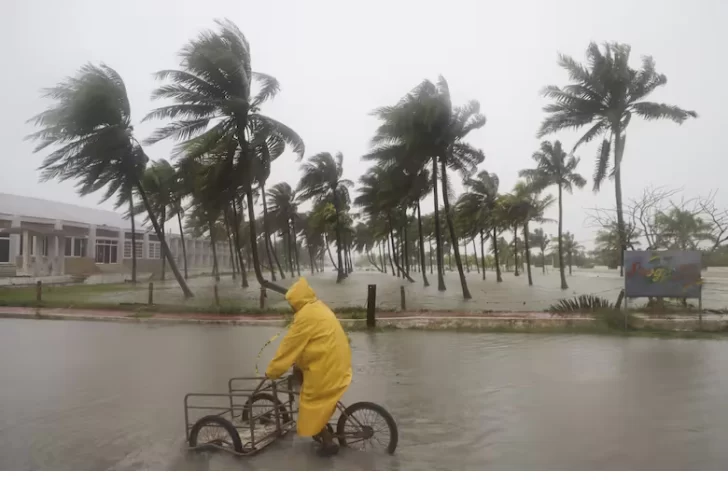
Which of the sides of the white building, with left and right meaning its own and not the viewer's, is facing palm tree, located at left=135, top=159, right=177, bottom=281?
front

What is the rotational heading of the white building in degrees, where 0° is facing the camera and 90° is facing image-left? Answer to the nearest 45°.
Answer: approximately 315°

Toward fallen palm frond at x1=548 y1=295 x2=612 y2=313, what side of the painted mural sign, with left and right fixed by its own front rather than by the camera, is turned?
right

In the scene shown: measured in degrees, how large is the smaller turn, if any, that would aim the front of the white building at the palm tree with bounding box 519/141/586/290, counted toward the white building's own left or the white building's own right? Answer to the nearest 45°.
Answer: approximately 45° to the white building's own left

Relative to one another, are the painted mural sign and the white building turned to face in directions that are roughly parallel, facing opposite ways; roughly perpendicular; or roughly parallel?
roughly perpendicular

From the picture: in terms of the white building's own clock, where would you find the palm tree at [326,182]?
The palm tree is roughly at 11 o'clock from the white building.

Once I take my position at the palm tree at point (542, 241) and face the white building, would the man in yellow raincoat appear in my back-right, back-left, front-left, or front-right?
front-left

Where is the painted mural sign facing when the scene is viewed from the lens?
facing the viewer

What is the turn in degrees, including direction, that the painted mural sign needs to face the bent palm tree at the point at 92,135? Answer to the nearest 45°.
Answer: approximately 45° to its right

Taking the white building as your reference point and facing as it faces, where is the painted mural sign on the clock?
The painted mural sign is roughly at 11 o'clock from the white building.

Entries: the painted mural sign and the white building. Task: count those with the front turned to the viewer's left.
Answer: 0

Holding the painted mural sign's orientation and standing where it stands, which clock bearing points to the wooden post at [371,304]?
The wooden post is roughly at 2 o'clock from the painted mural sign.
